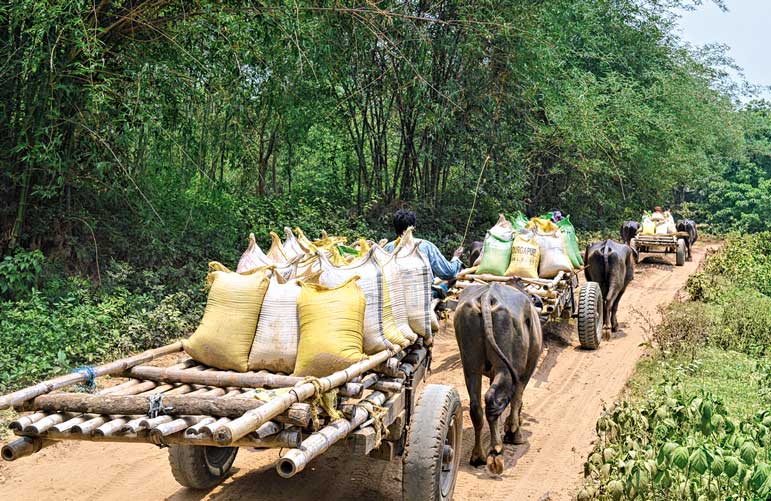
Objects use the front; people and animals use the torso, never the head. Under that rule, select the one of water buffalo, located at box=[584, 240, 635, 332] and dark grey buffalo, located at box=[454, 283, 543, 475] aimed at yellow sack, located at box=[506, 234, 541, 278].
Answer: the dark grey buffalo

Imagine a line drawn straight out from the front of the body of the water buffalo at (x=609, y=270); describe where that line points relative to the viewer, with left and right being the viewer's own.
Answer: facing away from the viewer

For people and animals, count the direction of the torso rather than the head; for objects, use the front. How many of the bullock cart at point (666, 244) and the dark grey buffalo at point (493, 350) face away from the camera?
2

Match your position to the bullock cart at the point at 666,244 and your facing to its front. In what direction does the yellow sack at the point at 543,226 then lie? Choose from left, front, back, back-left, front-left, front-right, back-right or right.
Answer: back

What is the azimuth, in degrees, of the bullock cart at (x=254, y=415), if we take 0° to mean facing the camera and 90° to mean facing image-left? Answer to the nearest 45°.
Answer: approximately 225°

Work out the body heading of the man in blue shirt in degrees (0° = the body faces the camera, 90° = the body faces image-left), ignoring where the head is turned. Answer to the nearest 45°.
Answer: approximately 225°

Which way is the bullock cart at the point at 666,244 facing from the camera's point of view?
away from the camera

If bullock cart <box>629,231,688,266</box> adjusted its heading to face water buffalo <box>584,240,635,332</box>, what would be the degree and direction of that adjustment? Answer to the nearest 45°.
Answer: approximately 180°

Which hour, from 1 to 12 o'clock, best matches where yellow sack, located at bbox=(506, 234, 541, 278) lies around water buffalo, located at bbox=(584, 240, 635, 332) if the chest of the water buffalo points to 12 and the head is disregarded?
The yellow sack is roughly at 7 o'clock from the water buffalo.
